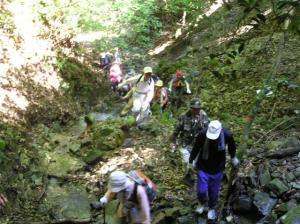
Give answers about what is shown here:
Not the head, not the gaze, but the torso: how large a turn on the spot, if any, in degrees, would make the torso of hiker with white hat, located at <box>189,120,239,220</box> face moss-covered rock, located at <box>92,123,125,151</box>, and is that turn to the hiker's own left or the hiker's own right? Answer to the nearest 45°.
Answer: approximately 135° to the hiker's own right

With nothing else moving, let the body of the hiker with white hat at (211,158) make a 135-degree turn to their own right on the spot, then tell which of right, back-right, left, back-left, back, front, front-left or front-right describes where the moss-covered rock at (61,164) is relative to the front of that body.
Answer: front

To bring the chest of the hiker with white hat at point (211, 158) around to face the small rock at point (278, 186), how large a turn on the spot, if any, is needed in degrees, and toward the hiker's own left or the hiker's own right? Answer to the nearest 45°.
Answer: approximately 135° to the hiker's own left
